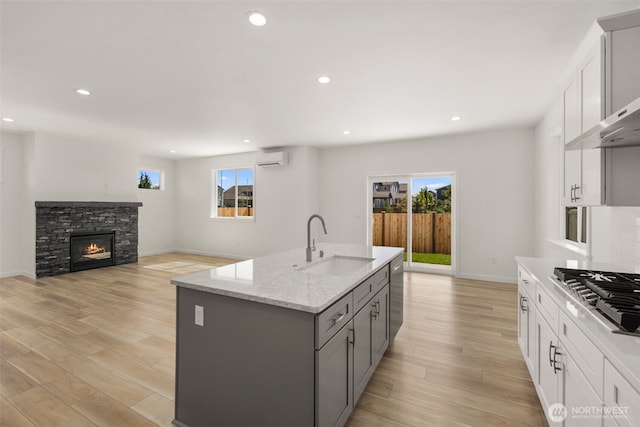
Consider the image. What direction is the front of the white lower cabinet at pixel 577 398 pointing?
to the viewer's left

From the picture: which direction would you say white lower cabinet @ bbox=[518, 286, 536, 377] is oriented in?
to the viewer's left

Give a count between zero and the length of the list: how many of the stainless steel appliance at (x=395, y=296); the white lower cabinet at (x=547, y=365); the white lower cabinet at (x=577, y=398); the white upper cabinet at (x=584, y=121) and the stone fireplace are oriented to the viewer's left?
3

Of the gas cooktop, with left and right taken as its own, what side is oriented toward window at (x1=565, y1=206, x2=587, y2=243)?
right

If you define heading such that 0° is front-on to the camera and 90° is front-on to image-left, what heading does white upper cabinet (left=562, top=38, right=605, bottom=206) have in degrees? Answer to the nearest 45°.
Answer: approximately 90°

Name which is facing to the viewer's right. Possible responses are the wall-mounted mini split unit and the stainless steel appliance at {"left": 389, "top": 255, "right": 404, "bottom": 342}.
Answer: the stainless steel appliance

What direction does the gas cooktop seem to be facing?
to the viewer's left

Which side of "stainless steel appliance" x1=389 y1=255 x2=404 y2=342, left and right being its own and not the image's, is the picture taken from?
right
